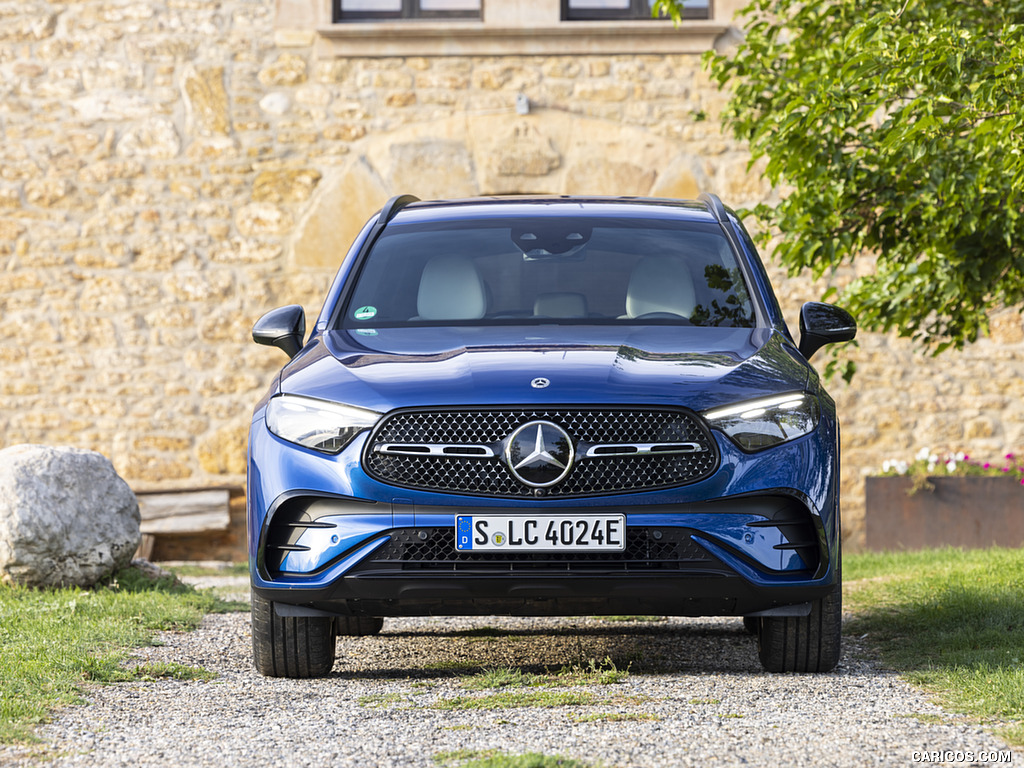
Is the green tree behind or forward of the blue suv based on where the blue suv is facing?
behind

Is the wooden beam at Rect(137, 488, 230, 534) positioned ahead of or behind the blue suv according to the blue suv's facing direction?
behind

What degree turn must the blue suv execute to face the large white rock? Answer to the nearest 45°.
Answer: approximately 135° to its right

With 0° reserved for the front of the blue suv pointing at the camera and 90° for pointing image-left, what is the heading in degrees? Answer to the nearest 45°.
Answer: approximately 0°

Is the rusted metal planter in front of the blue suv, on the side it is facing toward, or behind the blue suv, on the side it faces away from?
behind
